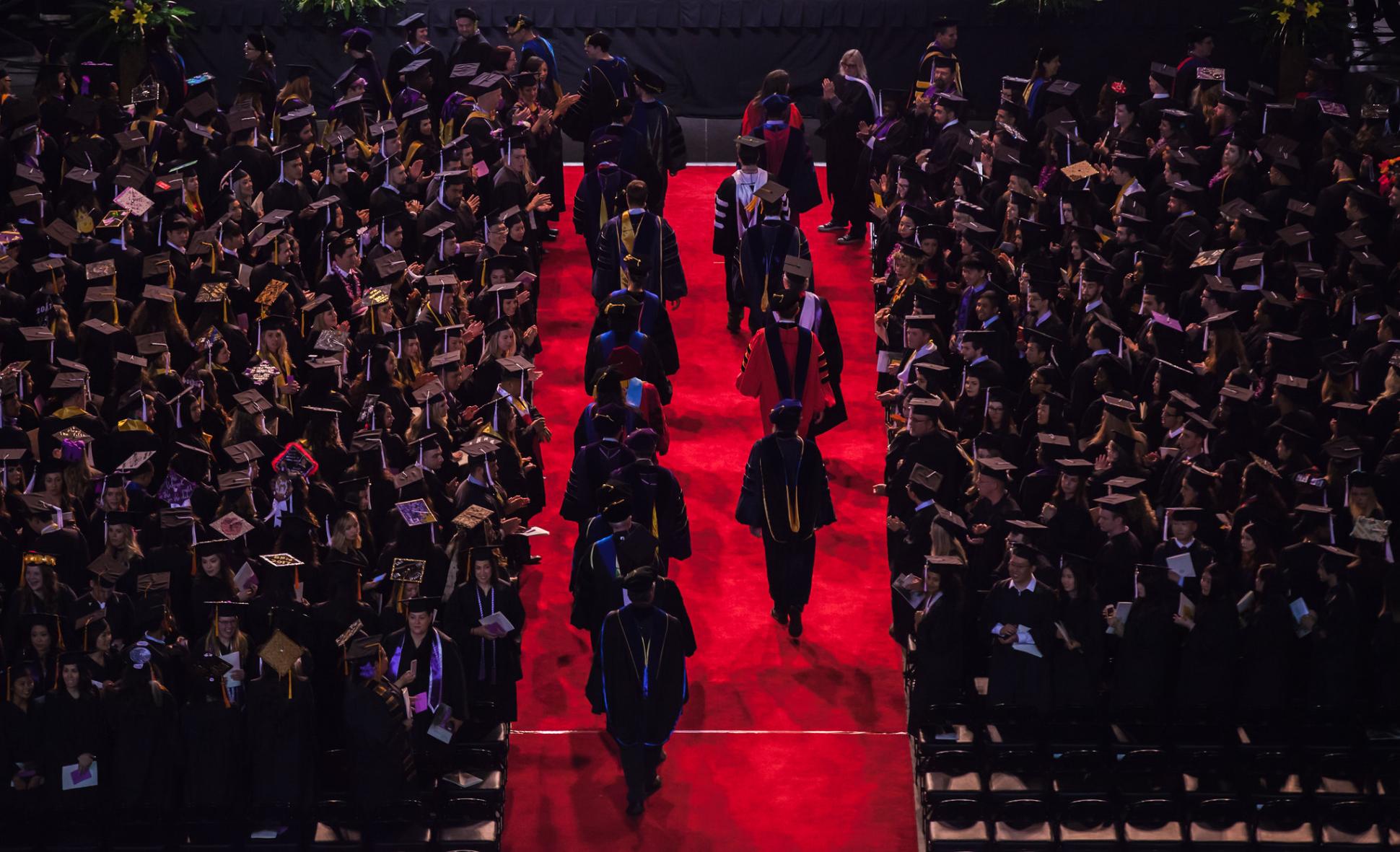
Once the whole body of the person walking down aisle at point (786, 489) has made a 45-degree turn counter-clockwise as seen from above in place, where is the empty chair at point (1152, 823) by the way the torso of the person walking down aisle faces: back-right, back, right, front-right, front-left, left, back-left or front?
back

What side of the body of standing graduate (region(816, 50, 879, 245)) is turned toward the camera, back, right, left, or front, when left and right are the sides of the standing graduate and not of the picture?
left

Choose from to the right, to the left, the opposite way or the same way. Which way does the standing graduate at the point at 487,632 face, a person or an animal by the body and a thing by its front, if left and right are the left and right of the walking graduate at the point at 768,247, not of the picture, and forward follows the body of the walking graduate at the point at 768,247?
the opposite way

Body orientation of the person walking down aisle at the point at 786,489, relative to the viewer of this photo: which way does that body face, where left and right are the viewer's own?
facing away from the viewer

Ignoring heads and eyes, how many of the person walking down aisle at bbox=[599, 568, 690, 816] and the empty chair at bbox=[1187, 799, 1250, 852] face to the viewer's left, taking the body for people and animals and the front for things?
0

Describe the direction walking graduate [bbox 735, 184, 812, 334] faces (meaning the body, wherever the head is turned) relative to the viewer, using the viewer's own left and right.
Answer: facing away from the viewer

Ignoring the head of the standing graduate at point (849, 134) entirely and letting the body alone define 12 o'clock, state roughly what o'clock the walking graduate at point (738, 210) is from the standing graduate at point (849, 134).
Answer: the walking graduate at point (738, 210) is roughly at 10 o'clock from the standing graduate at point (849, 134).

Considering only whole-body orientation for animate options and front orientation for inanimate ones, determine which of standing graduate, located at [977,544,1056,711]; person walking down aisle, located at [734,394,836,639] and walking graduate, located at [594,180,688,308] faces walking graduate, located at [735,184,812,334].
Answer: the person walking down aisle

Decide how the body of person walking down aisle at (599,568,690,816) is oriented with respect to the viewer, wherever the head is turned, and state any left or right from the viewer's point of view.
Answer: facing away from the viewer

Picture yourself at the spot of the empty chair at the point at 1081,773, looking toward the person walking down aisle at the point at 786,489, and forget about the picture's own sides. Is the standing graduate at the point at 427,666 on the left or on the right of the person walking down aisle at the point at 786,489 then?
left

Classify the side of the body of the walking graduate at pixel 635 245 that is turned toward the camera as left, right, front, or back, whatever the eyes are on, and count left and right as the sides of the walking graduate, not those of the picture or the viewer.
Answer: back
